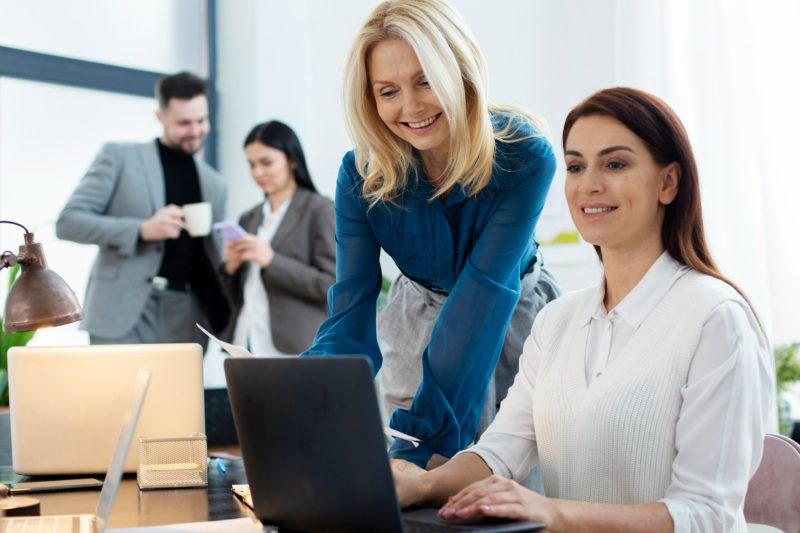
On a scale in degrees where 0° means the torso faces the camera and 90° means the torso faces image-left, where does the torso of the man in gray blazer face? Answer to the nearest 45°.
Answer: approximately 315°

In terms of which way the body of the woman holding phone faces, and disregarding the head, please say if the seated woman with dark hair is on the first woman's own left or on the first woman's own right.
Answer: on the first woman's own left

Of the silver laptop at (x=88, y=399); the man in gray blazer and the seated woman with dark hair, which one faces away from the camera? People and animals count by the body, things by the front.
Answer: the silver laptop

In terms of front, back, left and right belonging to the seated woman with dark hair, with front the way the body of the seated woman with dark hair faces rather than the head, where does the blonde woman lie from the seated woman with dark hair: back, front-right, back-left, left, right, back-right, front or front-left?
right

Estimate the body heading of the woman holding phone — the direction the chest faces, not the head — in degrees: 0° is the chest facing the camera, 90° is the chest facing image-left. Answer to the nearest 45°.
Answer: approximately 45°

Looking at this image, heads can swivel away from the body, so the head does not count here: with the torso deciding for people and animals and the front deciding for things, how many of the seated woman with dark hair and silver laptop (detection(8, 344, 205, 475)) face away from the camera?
1

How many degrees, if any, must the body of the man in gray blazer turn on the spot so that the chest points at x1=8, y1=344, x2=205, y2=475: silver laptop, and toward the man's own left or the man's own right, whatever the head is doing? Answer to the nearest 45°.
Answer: approximately 45° to the man's own right

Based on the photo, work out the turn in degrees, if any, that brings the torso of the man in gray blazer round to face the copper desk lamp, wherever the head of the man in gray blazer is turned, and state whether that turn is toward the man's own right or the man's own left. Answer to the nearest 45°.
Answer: approximately 45° to the man's own right

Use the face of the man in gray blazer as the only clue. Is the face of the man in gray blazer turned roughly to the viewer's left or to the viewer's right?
to the viewer's right

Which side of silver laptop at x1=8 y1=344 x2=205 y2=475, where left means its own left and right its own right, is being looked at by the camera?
back

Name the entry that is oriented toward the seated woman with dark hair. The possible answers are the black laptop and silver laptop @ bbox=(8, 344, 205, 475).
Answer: the black laptop

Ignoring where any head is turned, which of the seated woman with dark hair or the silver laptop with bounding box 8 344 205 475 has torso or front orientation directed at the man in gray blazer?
the silver laptop

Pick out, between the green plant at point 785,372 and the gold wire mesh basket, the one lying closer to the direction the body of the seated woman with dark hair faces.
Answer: the gold wire mesh basket
